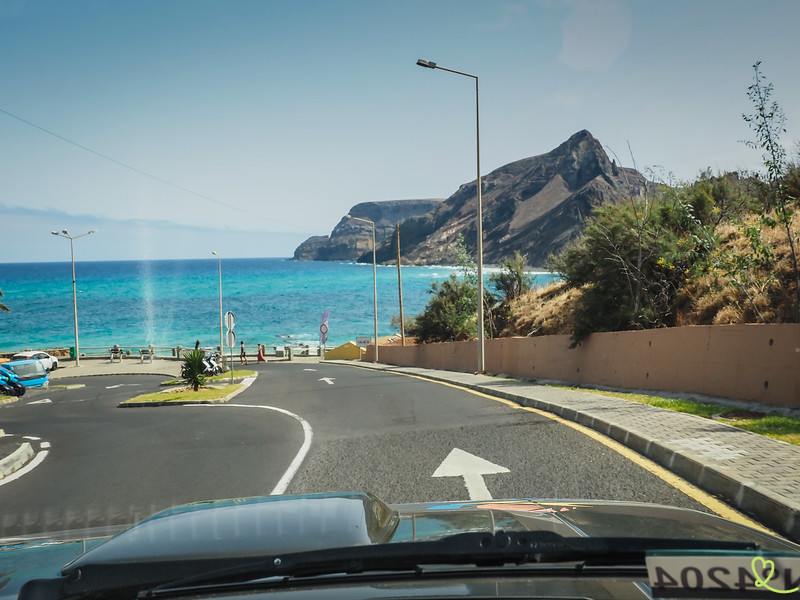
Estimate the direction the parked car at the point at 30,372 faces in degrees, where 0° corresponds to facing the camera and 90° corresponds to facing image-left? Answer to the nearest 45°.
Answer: approximately 315°

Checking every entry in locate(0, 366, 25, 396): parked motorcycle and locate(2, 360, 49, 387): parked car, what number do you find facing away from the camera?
0

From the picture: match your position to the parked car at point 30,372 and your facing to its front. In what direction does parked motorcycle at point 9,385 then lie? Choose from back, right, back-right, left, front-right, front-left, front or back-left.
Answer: front-right

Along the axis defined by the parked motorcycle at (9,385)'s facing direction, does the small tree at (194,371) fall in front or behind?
in front

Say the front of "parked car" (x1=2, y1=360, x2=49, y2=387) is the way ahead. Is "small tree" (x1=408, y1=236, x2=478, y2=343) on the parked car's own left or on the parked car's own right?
on the parked car's own left

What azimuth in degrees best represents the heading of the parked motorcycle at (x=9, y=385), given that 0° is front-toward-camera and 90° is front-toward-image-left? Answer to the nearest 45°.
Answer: approximately 315°
